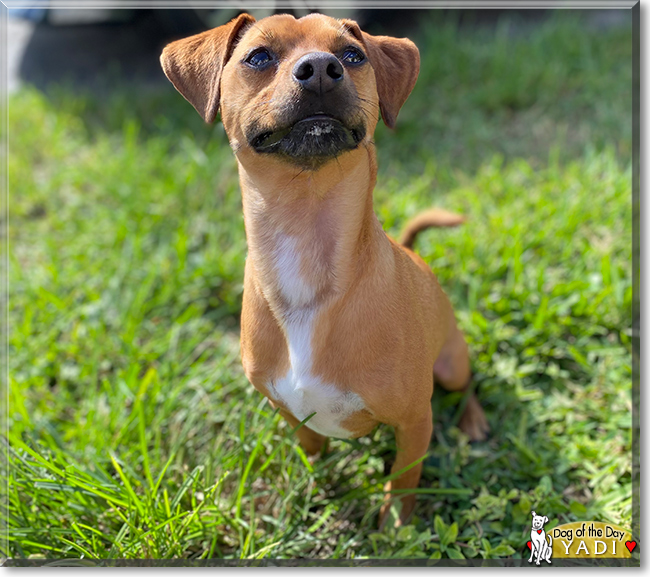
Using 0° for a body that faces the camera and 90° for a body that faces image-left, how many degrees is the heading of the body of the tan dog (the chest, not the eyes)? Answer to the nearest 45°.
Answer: approximately 45°
